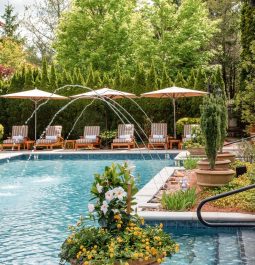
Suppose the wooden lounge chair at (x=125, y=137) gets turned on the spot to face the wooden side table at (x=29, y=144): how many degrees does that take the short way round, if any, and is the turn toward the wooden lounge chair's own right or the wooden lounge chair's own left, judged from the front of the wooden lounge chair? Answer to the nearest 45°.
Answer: approximately 45° to the wooden lounge chair's own right

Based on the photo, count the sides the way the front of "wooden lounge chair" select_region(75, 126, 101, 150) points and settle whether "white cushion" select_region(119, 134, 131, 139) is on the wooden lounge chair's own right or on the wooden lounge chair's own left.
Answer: on the wooden lounge chair's own left

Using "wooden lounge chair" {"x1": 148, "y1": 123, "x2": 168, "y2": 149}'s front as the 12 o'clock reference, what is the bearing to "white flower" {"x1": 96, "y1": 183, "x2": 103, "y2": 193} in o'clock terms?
The white flower is roughly at 12 o'clock from the wooden lounge chair.

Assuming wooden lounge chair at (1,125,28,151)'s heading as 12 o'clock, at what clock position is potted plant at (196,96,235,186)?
The potted plant is roughly at 10 o'clock from the wooden lounge chair.

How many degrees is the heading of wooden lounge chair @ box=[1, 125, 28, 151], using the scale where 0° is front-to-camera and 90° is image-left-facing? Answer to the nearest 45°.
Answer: approximately 45°

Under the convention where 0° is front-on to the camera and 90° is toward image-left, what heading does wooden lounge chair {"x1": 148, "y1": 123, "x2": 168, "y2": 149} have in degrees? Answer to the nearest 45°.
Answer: approximately 0°
